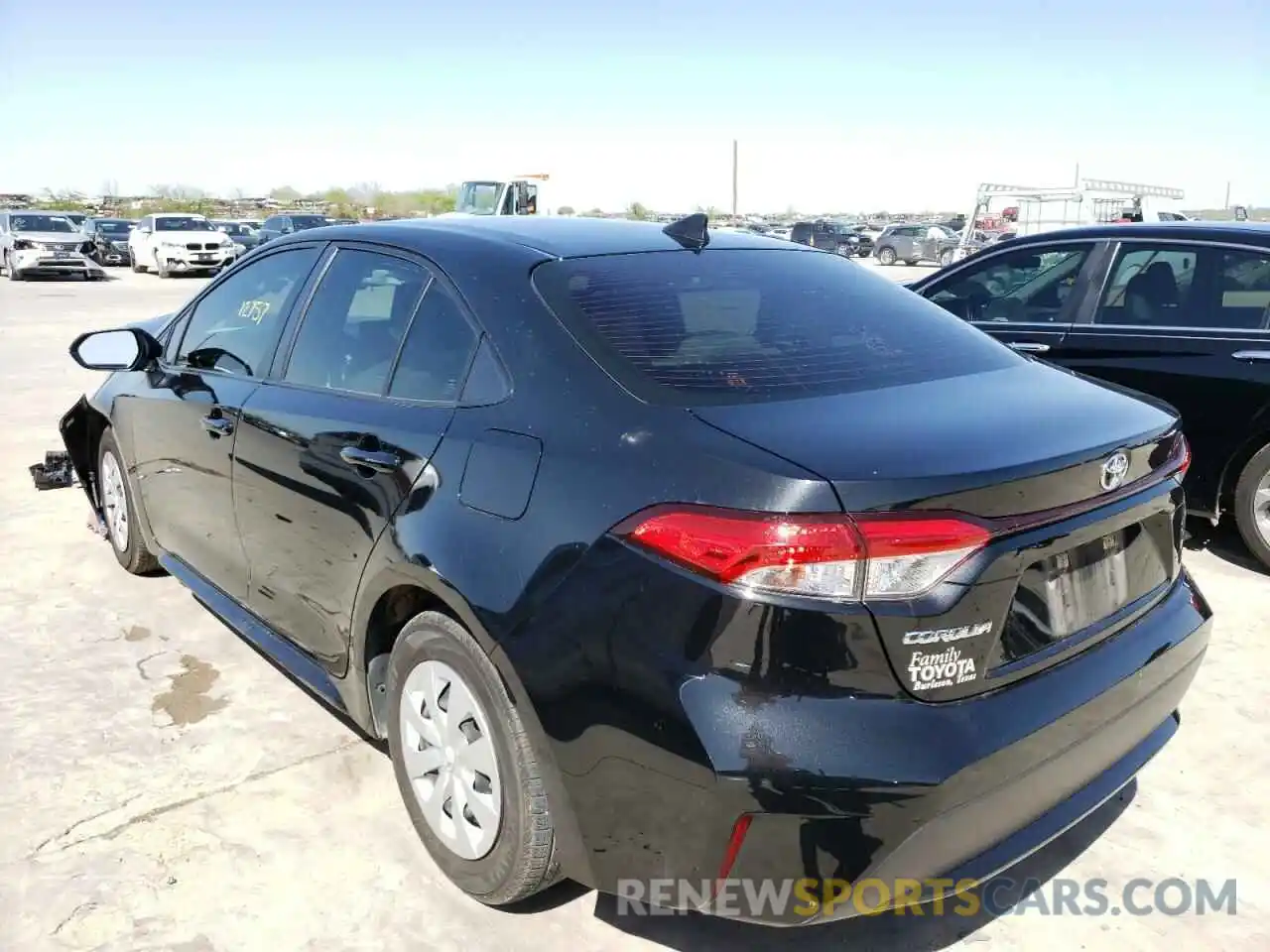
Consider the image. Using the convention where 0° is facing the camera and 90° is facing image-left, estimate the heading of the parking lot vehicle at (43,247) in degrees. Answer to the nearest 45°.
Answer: approximately 315°

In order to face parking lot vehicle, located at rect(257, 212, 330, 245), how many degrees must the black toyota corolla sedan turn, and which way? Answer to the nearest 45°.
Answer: approximately 45° to its right

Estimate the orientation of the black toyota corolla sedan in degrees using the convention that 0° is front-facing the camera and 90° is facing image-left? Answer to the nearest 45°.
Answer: approximately 135°

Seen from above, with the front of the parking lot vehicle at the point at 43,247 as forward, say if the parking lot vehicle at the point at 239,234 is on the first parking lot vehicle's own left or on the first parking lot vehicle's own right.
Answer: on the first parking lot vehicle's own left

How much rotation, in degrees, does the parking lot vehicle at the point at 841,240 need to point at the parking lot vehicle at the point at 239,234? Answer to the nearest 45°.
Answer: approximately 90° to its right

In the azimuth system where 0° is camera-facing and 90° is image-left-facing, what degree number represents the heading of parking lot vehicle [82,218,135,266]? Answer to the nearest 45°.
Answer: approximately 315°
